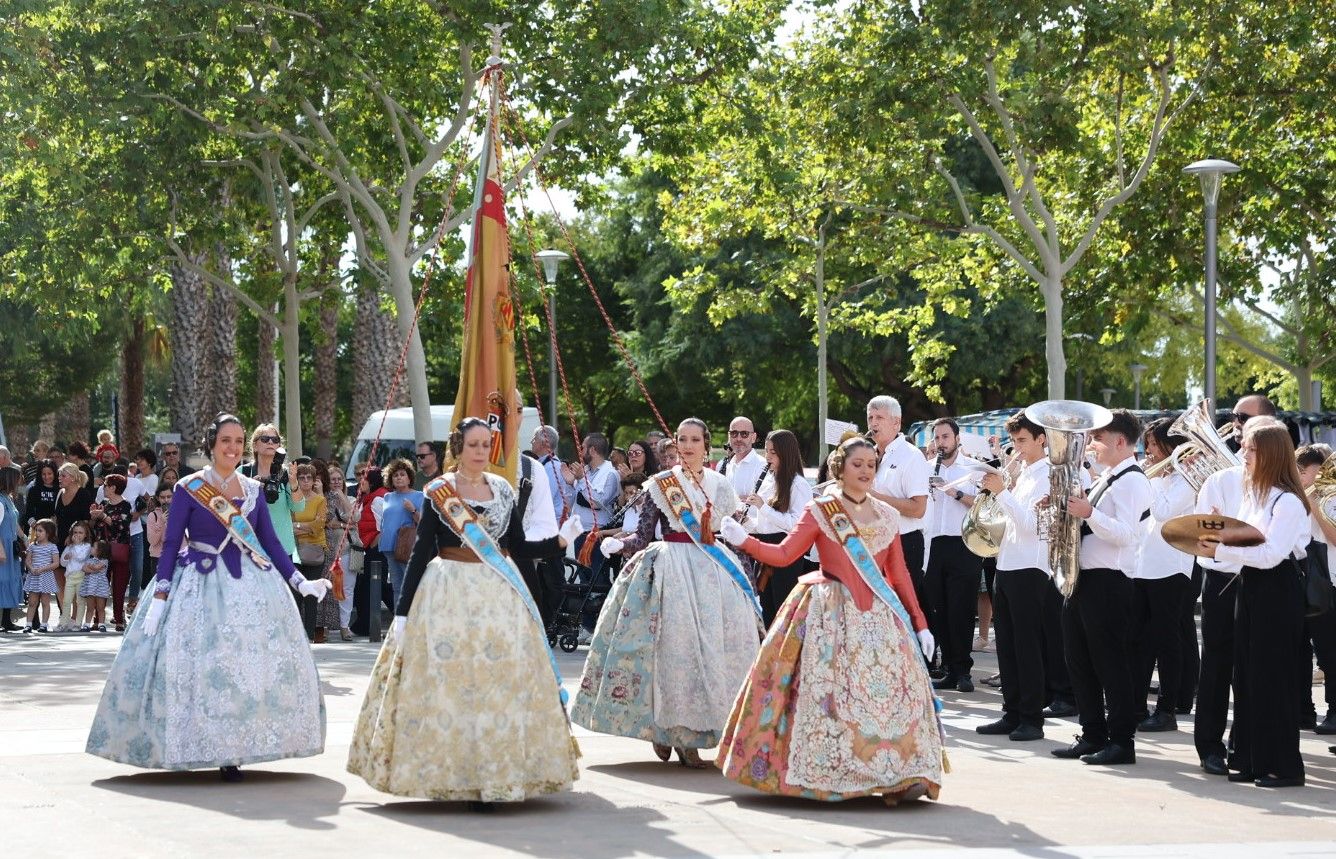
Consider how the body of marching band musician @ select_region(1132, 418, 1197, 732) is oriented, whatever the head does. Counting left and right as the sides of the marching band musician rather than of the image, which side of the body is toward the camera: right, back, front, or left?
left

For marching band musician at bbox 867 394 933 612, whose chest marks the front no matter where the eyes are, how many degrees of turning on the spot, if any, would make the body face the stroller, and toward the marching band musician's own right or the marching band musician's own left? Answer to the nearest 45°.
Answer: approximately 90° to the marching band musician's own right

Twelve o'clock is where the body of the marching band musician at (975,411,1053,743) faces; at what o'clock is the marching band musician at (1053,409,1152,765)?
the marching band musician at (1053,409,1152,765) is roughly at 8 o'clock from the marching band musician at (975,411,1053,743).

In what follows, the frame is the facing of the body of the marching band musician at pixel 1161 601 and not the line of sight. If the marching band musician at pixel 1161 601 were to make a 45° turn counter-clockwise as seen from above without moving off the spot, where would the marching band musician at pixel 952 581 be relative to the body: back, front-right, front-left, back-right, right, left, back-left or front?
right

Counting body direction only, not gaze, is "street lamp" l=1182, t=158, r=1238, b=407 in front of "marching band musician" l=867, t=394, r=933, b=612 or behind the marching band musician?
behind

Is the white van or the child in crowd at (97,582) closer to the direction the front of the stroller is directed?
the child in crowd

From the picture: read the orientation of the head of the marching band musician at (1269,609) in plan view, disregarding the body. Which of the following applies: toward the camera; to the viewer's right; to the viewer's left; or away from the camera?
to the viewer's left

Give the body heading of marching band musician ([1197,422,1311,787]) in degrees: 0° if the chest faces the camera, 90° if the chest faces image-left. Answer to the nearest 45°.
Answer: approximately 90°

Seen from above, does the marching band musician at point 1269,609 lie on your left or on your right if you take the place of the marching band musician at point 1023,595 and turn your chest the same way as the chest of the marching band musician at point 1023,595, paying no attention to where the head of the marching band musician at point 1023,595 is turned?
on your left

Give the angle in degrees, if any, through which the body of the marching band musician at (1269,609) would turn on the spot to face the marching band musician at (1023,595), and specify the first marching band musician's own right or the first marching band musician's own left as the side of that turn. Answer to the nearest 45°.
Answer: approximately 45° to the first marching band musician's own right

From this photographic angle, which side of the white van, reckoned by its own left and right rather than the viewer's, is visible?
left

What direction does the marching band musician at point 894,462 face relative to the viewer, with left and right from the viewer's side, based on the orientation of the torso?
facing the viewer and to the left of the viewer

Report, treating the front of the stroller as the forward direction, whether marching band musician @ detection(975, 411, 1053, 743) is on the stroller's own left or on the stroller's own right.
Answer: on the stroller's own left

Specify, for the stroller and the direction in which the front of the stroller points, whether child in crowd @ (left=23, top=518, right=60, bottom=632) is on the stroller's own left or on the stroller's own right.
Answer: on the stroller's own right

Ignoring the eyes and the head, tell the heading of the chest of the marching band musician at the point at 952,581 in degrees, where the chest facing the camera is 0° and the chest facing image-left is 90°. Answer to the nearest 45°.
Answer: approximately 45°
